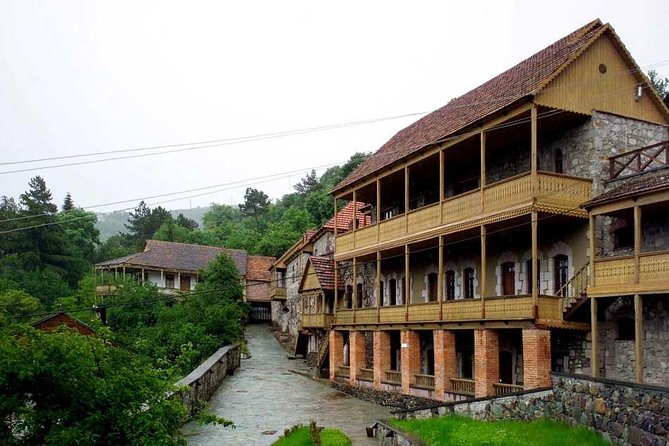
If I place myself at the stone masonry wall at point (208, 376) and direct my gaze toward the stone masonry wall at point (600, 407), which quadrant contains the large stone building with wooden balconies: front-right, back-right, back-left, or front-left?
front-left

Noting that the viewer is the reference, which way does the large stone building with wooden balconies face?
facing the viewer and to the left of the viewer

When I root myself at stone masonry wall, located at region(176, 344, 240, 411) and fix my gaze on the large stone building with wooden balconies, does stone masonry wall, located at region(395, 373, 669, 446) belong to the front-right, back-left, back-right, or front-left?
front-right

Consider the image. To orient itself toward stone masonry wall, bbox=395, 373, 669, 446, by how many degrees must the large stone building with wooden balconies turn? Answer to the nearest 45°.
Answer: approximately 45° to its left

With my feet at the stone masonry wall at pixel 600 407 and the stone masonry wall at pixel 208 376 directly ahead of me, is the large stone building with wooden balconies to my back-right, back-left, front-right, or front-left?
front-right

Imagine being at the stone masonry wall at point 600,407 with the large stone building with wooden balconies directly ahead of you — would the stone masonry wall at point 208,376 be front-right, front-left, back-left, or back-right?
front-left
